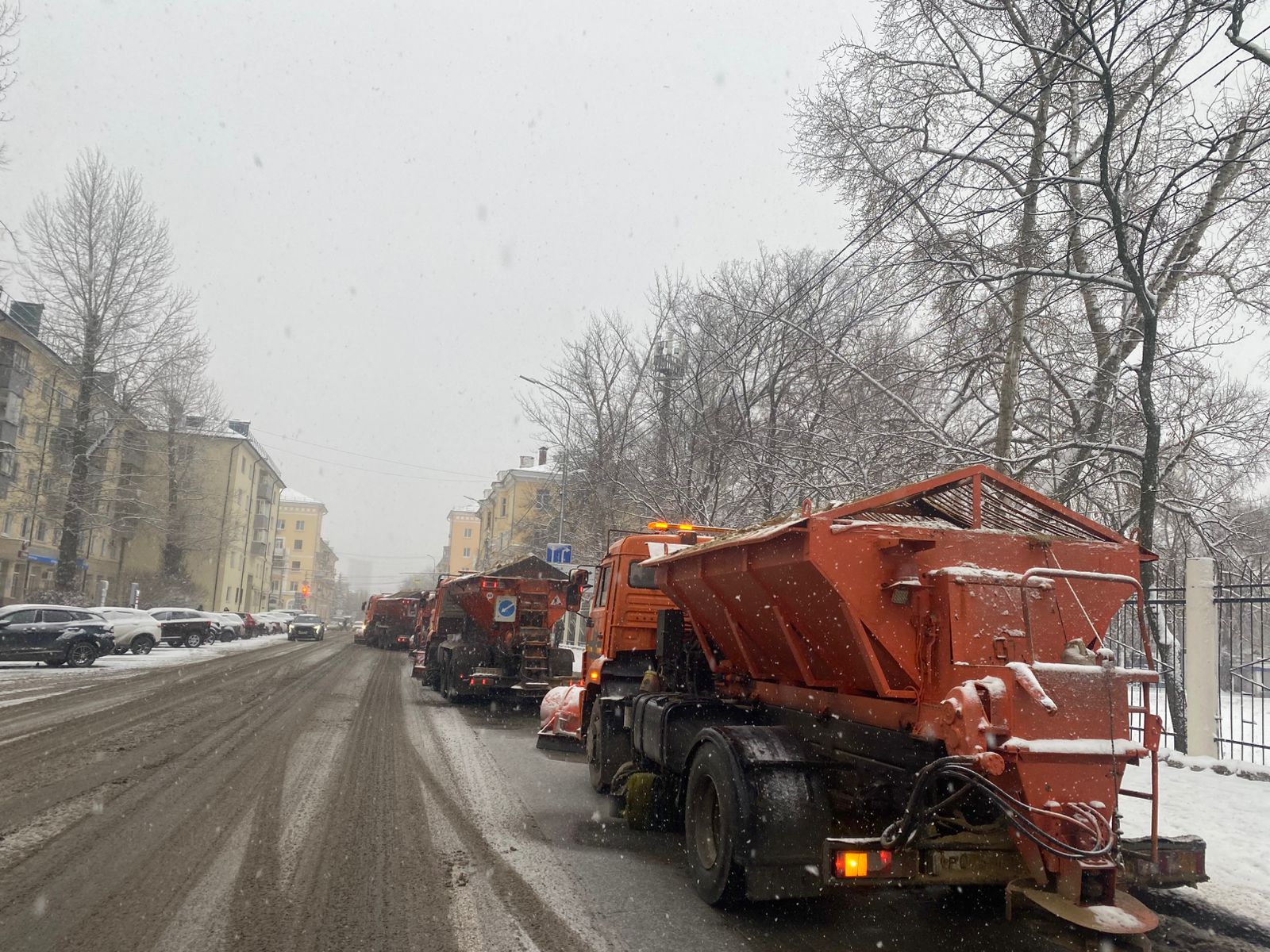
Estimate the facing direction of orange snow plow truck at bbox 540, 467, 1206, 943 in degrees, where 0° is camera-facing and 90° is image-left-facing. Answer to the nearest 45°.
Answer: approximately 135°

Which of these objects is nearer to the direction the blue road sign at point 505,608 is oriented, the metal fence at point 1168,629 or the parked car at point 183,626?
the metal fence

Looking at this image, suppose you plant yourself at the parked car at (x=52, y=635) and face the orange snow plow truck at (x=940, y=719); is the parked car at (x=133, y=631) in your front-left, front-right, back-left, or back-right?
back-left

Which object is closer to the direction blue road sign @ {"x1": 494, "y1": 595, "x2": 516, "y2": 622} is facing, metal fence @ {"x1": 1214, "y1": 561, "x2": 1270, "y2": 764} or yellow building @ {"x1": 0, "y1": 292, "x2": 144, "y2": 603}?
the metal fence

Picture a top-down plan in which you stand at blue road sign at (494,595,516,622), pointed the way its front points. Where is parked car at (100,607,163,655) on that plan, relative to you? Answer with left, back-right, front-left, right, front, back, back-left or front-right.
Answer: back-right

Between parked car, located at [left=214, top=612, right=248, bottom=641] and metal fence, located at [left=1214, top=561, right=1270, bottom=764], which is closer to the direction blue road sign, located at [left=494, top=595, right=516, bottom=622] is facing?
the metal fence

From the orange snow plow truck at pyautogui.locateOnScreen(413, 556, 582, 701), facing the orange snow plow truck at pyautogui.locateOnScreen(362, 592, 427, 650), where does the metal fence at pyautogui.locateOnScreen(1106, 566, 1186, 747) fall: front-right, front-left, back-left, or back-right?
back-right

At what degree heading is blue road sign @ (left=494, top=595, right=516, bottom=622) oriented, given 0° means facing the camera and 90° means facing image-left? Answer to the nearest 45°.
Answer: approximately 0°
